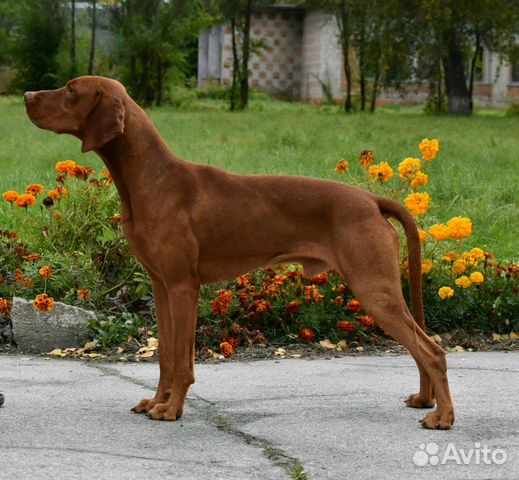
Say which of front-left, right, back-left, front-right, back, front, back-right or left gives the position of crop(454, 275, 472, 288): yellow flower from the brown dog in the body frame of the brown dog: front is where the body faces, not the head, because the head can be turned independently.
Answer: back-right

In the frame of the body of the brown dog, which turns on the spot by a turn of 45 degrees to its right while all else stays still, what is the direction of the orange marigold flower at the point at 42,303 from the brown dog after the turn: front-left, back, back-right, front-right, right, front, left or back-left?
front

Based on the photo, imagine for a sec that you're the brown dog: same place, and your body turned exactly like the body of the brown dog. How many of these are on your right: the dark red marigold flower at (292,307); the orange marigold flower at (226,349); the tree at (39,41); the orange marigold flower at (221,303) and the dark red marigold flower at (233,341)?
5

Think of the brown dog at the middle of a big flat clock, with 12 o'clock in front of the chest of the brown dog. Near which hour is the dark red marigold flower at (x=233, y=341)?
The dark red marigold flower is roughly at 3 o'clock from the brown dog.

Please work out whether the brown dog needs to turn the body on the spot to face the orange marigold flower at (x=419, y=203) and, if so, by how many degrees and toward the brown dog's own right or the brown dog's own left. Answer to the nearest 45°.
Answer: approximately 135° to the brown dog's own right

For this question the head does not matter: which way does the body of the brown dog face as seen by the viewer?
to the viewer's left

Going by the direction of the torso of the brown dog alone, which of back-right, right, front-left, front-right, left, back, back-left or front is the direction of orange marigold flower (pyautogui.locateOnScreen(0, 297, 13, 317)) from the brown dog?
front-right

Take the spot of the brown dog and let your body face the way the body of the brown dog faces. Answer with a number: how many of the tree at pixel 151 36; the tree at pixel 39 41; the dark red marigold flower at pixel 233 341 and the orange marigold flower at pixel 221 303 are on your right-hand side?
4

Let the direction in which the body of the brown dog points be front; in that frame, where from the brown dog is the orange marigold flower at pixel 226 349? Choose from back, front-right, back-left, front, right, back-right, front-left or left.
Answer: right

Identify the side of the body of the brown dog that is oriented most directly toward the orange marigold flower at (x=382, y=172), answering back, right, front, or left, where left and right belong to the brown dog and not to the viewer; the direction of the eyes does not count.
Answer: right

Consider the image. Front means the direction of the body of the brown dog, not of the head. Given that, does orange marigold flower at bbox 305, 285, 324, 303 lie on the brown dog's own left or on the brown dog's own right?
on the brown dog's own right

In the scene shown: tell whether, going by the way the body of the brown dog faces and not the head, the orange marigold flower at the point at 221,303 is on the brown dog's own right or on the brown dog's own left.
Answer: on the brown dog's own right
